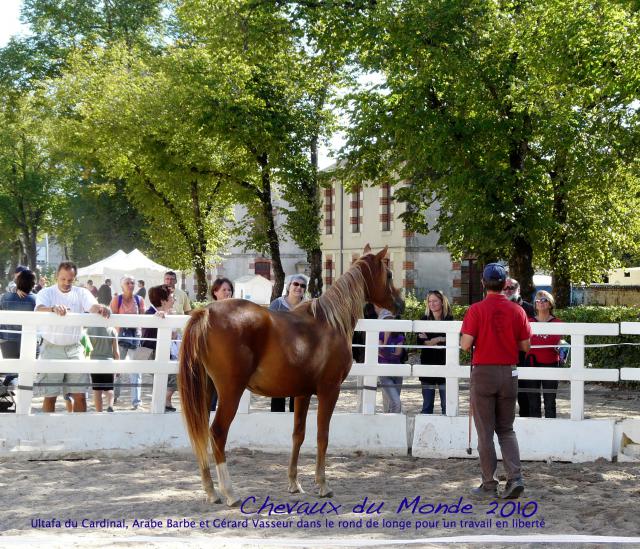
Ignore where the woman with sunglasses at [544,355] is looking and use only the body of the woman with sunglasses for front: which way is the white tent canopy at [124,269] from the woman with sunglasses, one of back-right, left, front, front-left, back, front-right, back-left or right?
back-right

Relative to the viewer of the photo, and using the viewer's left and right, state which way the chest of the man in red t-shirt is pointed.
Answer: facing away from the viewer

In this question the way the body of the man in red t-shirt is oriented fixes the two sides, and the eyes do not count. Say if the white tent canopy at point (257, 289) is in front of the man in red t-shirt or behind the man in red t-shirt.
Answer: in front

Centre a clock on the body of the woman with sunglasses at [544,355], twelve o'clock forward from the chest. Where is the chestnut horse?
The chestnut horse is roughly at 1 o'clock from the woman with sunglasses.

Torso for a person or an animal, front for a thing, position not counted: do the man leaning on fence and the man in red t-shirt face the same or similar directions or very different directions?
very different directions

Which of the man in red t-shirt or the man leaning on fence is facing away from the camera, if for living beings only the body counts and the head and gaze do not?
the man in red t-shirt

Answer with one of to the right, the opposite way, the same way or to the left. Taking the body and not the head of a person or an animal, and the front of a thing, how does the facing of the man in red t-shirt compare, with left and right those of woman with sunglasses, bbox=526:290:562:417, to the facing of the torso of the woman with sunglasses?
the opposite way

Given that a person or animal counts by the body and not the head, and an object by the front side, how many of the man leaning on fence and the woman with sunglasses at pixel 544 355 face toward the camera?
2

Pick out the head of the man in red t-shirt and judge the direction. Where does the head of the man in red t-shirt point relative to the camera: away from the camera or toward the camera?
away from the camera

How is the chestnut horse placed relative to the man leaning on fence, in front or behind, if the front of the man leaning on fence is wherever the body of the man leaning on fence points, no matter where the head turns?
in front

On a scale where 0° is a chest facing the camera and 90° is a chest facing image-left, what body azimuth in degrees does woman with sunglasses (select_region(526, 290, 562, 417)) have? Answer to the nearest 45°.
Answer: approximately 0°

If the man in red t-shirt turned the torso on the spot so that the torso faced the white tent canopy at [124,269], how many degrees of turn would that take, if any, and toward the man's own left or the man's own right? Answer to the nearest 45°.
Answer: approximately 45° to the man's own left
